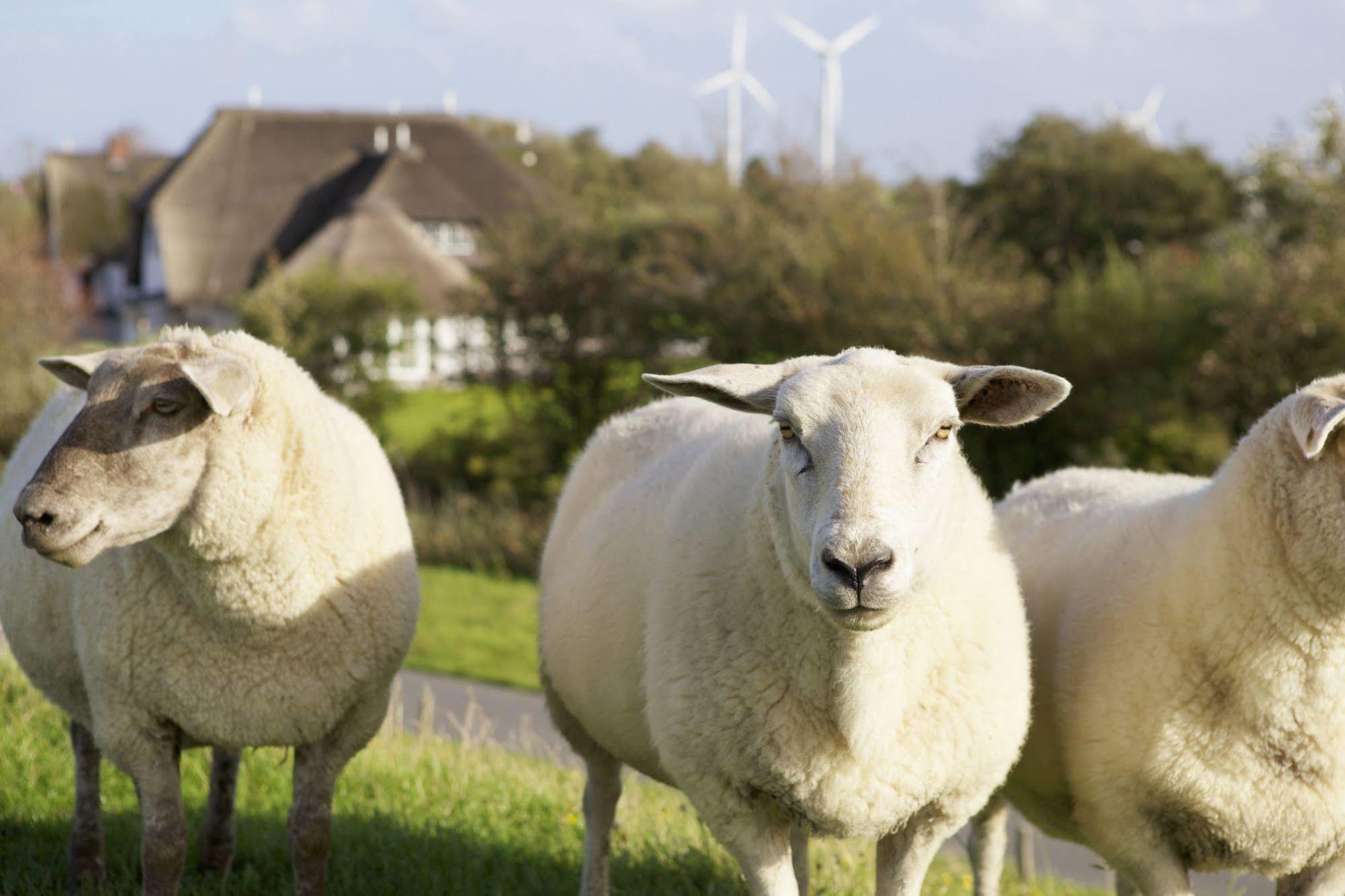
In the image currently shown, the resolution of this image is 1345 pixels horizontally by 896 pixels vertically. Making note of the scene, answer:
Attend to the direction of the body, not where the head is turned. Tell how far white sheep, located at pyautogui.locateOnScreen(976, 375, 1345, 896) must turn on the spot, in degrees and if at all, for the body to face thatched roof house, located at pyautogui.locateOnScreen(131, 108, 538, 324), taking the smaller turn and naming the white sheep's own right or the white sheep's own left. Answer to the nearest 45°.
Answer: approximately 180°

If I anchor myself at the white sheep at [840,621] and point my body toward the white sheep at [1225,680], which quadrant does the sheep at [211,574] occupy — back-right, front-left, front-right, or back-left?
back-left

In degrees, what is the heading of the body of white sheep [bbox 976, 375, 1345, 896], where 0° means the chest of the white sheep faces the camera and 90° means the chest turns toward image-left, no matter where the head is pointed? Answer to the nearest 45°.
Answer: approximately 315°

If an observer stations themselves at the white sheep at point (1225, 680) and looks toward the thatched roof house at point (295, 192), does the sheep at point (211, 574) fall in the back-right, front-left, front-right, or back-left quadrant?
front-left

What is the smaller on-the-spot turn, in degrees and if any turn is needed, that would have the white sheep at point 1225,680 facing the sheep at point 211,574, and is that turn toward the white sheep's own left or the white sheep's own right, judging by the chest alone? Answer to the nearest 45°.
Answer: approximately 135° to the white sheep's own right

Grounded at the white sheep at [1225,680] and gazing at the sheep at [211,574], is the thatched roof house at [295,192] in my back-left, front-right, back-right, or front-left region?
front-right

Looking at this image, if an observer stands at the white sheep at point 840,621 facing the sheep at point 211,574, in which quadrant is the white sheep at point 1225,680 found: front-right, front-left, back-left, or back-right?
back-right
